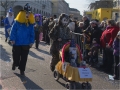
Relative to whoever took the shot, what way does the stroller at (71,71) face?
facing the viewer and to the right of the viewer

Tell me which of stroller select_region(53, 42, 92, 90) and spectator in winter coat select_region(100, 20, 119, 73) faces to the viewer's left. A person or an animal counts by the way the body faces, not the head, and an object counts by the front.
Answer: the spectator in winter coat

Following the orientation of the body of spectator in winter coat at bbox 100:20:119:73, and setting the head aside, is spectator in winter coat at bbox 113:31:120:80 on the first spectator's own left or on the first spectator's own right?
on the first spectator's own left

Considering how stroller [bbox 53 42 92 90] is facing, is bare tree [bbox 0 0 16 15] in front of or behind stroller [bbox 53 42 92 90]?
behind

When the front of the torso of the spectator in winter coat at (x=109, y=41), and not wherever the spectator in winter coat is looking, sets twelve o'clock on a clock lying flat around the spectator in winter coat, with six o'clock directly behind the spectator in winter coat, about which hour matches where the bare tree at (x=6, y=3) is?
The bare tree is roughly at 2 o'clock from the spectator in winter coat.

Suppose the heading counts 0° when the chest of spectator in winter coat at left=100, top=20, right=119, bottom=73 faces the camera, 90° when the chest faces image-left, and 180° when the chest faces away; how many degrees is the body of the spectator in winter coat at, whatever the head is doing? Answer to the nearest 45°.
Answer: approximately 90°

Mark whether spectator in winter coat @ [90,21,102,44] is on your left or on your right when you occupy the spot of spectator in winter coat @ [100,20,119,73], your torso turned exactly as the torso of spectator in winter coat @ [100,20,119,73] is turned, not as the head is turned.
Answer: on your right

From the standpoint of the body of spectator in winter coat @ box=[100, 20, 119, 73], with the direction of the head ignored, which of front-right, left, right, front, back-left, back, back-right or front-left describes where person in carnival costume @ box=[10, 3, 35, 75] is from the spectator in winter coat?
front-left

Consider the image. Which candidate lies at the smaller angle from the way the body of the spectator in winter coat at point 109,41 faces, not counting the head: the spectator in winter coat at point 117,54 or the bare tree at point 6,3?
the bare tree

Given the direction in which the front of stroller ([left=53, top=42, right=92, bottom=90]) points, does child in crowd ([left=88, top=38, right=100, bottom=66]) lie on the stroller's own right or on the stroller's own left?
on the stroller's own left

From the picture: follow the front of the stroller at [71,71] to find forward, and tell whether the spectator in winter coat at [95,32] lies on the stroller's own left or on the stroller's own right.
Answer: on the stroller's own left

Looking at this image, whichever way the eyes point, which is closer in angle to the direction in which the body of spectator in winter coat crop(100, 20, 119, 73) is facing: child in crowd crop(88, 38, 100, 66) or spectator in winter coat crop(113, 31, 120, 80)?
the child in crowd

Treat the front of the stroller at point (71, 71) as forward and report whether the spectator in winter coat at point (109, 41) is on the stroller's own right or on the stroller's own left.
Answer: on the stroller's own left
